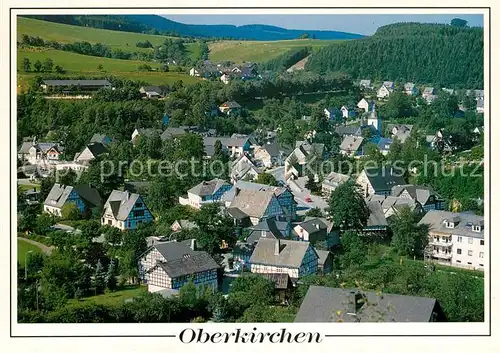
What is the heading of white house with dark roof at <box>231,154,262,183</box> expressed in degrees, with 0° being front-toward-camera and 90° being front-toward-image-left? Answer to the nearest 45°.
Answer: approximately 0°

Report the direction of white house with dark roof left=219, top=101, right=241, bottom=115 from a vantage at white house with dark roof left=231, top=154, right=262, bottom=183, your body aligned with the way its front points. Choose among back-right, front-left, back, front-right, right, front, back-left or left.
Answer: back

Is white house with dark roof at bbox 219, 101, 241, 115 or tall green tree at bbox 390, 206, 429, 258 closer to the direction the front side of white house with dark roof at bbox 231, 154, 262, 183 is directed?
the tall green tree

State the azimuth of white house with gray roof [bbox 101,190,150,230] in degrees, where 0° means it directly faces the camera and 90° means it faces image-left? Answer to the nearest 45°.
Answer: approximately 45°

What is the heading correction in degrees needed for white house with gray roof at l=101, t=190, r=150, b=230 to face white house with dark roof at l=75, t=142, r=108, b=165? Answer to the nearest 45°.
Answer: approximately 135° to its right

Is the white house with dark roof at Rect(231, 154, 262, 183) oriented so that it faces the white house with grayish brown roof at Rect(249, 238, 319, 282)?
yes

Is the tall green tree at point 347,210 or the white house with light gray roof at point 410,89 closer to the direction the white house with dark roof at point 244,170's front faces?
the tall green tree
